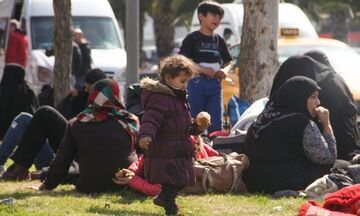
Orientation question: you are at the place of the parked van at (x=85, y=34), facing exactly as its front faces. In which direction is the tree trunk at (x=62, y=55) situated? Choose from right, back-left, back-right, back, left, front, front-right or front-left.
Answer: front

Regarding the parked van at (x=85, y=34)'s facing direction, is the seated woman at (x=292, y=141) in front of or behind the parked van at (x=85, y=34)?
in front

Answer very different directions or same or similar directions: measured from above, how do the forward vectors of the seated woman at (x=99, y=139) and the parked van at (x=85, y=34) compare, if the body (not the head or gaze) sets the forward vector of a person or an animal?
very different directions

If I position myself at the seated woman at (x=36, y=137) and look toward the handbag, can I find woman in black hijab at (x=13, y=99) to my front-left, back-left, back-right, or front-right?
back-left

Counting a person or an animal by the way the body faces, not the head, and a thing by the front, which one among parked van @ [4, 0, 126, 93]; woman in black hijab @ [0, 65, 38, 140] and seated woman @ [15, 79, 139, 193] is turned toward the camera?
the parked van

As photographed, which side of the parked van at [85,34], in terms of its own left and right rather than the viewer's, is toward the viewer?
front

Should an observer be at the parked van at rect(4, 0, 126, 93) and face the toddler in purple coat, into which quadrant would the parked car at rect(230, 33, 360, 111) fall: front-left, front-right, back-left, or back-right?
front-left
